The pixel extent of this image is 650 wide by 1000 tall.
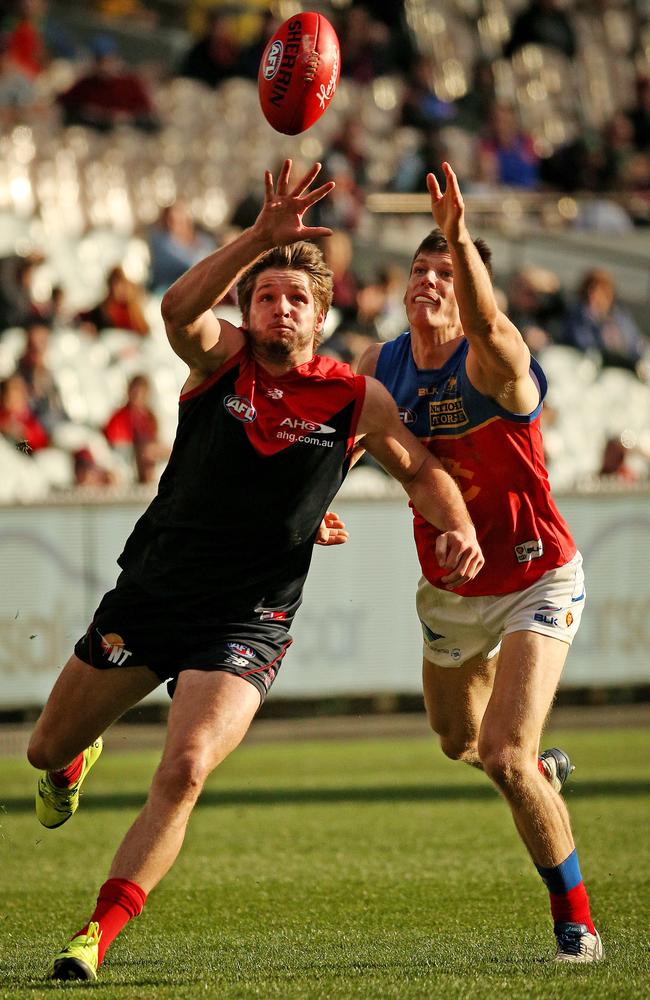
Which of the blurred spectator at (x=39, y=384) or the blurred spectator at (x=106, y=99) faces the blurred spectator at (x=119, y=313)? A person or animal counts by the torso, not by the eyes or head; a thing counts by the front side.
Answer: the blurred spectator at (x=106, y=99)

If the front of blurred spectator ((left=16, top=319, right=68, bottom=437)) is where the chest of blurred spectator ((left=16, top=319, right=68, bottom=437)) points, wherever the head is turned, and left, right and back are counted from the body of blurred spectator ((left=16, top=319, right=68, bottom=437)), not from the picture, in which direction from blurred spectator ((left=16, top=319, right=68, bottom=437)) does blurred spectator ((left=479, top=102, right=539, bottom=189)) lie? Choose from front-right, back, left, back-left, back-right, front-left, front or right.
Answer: back-left

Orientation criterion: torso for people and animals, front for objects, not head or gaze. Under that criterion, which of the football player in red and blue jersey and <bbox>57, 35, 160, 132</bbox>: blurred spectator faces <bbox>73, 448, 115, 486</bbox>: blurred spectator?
<bbox>57, 35, 160, 132</bbox>: blurred spectator

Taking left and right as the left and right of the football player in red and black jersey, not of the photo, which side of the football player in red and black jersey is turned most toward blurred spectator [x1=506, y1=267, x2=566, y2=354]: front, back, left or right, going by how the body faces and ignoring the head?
back

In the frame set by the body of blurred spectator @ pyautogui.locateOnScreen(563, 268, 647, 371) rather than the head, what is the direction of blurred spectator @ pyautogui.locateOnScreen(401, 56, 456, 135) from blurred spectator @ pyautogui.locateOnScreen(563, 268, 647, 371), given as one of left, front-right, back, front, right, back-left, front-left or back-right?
back-right

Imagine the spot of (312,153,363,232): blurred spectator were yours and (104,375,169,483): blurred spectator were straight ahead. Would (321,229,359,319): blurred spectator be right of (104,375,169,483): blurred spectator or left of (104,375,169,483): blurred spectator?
left

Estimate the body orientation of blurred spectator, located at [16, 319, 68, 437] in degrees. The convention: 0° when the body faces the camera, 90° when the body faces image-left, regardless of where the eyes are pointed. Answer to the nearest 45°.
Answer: approximately 0°

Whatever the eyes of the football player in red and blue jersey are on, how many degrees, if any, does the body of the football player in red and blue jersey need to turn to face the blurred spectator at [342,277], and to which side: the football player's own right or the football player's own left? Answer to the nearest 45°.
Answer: approximately 135° to the football player's own right

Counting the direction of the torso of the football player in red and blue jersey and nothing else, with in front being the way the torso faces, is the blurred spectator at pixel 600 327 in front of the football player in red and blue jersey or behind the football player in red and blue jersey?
behind

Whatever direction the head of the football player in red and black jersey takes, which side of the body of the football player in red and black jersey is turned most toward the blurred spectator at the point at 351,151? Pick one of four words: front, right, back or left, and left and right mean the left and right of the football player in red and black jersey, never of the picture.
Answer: back

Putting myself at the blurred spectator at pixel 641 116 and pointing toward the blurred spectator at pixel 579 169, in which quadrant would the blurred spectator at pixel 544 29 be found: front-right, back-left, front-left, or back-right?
back-right

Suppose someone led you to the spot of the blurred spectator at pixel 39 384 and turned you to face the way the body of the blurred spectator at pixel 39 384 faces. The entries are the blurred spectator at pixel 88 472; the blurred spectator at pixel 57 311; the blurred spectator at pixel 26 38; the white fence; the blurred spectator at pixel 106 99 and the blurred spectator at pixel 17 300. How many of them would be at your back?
4
